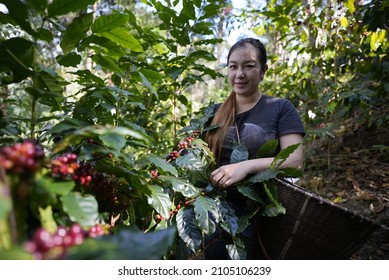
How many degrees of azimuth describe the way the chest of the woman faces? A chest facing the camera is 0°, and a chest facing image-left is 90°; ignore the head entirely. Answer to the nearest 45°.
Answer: approximately 45°

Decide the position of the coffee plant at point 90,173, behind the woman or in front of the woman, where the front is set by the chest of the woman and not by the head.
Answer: in front
